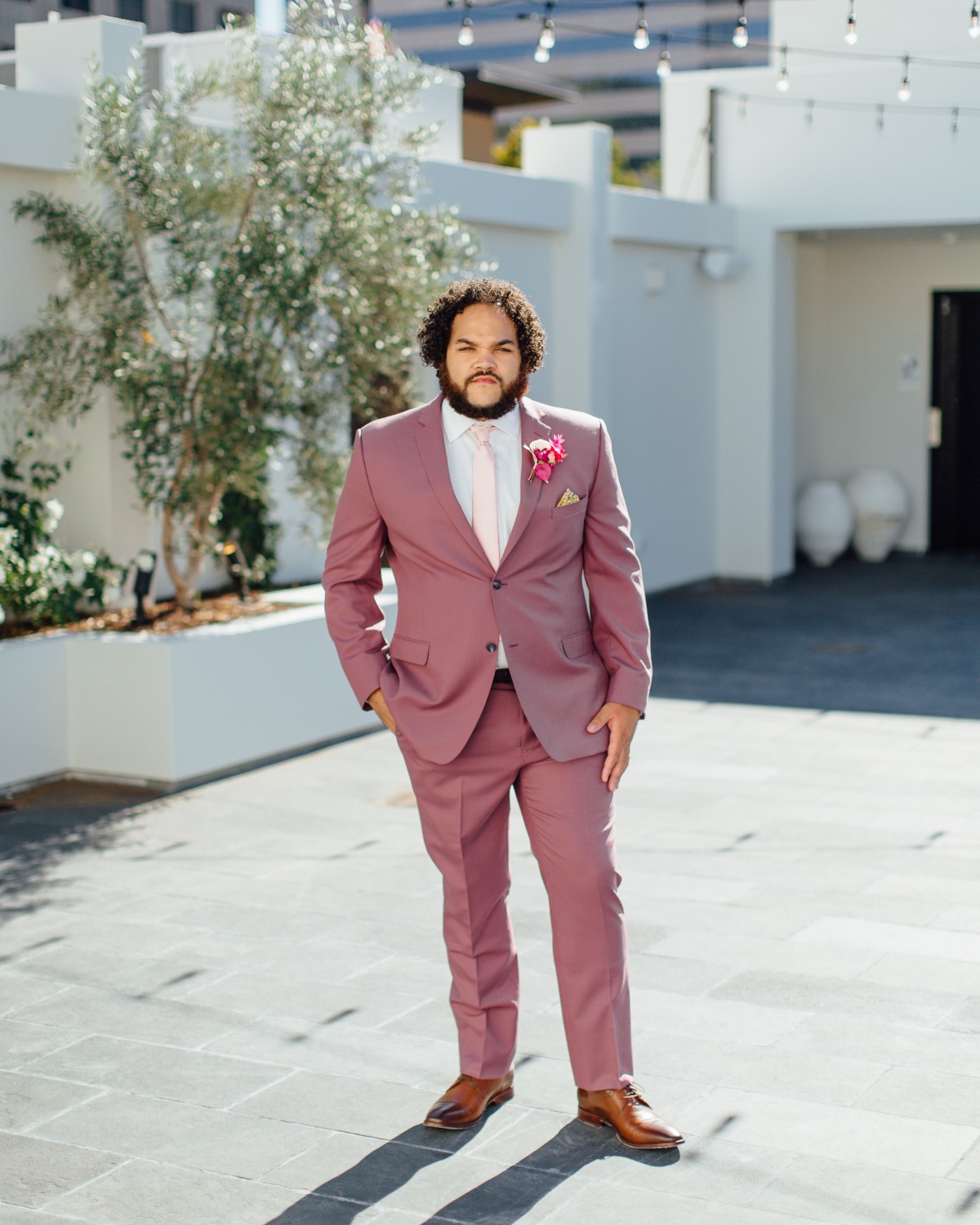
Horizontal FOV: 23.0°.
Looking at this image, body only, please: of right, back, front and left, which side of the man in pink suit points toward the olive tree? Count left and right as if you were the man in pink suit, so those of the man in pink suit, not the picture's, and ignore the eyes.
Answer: back

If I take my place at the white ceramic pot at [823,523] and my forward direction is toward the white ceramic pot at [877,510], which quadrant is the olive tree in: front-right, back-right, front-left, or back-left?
back-right

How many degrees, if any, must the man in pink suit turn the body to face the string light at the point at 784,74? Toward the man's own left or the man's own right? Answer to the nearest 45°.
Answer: approximately 180°

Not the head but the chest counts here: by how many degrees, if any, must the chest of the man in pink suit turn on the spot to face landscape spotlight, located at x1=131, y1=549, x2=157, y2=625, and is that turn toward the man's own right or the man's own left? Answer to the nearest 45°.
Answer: approximately 180°

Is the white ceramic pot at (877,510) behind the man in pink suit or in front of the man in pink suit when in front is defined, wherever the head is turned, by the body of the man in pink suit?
behind

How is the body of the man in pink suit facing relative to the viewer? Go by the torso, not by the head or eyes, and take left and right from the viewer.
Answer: facing the viewer

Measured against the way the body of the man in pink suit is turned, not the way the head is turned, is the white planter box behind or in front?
behind

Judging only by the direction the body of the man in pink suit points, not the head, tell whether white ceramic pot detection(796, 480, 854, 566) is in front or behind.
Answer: behind
